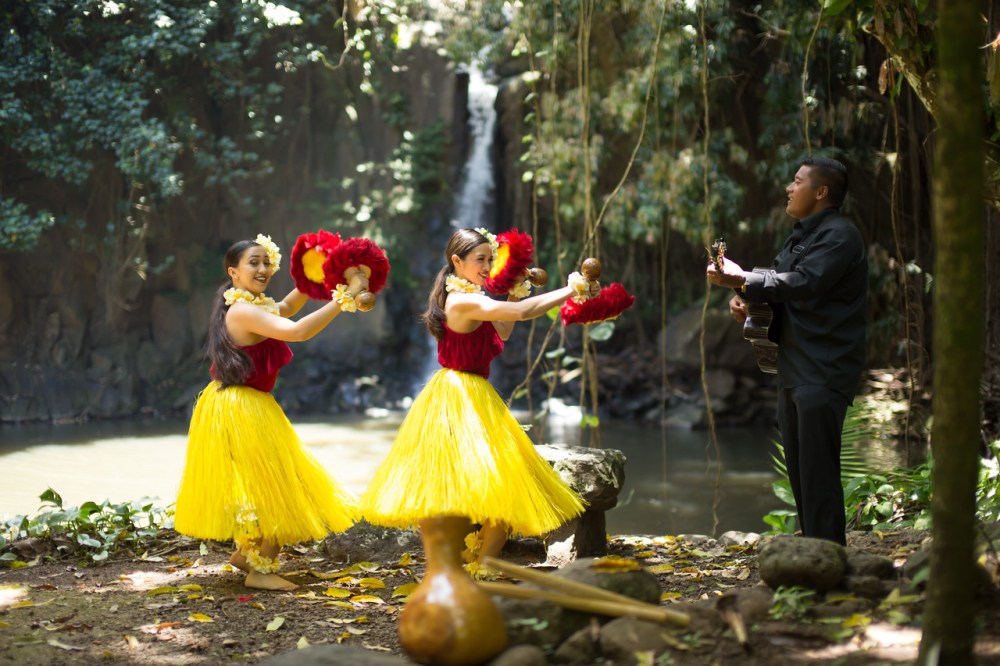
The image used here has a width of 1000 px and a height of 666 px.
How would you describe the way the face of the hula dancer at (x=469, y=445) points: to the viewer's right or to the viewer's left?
to the viewer's right

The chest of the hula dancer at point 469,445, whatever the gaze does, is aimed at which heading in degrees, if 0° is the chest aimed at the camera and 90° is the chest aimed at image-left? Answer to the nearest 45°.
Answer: approximately 270°

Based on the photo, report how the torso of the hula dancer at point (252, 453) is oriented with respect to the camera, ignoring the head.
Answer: to the viewer's right

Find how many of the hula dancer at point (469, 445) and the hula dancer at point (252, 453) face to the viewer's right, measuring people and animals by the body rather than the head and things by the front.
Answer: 2
